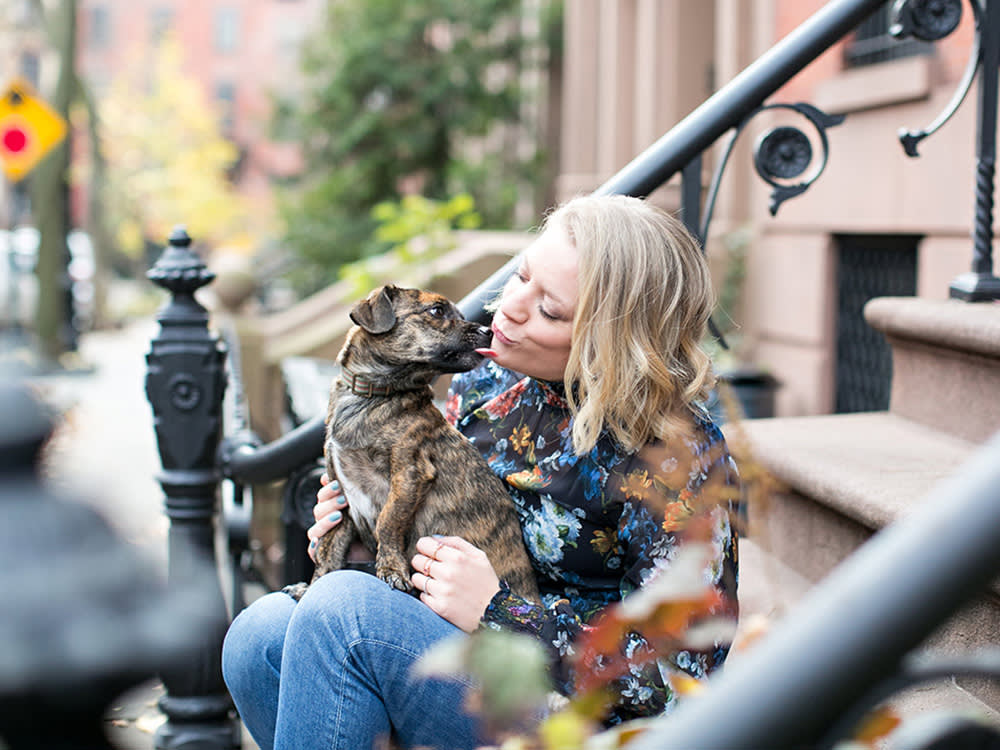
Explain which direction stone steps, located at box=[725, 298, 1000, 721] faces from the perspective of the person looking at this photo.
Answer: facing the viewer and to the left of the viewer

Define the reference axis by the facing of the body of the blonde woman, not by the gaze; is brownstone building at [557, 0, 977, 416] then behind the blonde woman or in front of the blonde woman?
behind

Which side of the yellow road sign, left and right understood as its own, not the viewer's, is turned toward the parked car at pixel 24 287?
back

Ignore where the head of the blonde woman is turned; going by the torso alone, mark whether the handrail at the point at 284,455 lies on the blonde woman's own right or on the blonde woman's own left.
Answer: on the blonde woman's own right

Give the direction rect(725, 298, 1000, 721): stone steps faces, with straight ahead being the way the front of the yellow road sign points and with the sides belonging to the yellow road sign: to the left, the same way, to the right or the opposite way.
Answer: to the right

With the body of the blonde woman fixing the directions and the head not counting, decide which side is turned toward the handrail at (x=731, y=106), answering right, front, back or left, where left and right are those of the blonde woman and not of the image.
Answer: back

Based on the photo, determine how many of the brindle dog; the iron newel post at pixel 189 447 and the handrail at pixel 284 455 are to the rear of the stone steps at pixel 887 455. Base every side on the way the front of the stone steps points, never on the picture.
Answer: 0

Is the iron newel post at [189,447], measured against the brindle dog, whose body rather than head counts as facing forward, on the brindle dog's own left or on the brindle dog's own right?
on the brindle dog's own right

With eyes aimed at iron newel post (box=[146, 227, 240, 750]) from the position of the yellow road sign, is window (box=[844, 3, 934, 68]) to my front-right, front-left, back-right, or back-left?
front-left

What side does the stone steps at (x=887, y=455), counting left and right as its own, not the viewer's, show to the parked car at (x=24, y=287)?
right

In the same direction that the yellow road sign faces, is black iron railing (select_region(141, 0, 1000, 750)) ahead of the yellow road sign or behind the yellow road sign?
ahead

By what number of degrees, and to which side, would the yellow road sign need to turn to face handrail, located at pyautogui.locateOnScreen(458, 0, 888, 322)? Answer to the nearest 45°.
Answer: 0° — it already faces it

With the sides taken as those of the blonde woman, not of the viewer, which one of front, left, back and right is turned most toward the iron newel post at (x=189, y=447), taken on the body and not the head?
right

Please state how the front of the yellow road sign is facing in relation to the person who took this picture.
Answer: facing the viewer

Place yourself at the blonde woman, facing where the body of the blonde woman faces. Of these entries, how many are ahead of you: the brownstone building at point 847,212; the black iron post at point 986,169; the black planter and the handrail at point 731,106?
0

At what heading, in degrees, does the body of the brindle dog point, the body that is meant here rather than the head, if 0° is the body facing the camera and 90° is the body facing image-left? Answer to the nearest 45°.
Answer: approximately 45°
